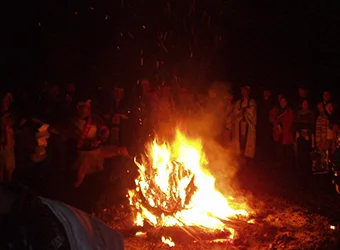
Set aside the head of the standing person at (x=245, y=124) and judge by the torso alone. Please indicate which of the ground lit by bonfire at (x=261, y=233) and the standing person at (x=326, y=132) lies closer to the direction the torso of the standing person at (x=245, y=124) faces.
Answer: the ground lit by bonfire

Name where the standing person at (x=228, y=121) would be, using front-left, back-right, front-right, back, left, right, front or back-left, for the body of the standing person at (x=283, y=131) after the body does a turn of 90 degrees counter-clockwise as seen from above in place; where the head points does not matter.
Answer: back-right

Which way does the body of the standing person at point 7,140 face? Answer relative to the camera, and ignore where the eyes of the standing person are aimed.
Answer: to the viewer's right

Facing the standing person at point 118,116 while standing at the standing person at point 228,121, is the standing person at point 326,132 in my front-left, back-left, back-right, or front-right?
back-left

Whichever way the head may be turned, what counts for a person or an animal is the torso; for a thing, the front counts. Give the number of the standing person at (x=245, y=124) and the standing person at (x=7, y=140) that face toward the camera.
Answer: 1

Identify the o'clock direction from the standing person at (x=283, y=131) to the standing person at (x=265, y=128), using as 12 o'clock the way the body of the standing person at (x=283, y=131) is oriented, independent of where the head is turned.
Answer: the standing person at (x=265, y=128) is roughly at 3 o'clock from the standing person at (x=283, y=131).

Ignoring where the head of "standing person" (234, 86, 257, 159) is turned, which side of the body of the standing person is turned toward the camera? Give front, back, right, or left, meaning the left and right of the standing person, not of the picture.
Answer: front

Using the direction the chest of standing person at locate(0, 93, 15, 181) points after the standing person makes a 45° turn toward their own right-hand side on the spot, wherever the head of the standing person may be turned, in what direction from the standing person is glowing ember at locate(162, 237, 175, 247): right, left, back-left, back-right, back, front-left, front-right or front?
front

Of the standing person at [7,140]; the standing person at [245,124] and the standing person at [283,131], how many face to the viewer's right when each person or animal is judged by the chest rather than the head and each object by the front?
1

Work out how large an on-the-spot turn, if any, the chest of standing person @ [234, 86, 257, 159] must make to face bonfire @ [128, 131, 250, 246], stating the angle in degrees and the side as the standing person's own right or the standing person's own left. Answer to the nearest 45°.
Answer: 0° — they already face it

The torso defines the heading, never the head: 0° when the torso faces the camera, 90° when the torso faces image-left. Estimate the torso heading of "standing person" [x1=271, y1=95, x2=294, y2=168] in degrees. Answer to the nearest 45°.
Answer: approximately 45°

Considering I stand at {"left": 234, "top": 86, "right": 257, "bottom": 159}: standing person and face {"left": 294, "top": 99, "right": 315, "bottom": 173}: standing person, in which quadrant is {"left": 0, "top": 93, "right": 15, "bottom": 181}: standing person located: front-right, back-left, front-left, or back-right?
back-right

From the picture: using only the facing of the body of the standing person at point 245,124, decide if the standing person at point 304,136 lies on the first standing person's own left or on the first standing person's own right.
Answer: on the first standing person's own left

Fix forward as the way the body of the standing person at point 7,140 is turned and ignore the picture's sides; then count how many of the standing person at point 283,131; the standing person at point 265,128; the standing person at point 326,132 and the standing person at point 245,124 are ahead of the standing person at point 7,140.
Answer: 4
